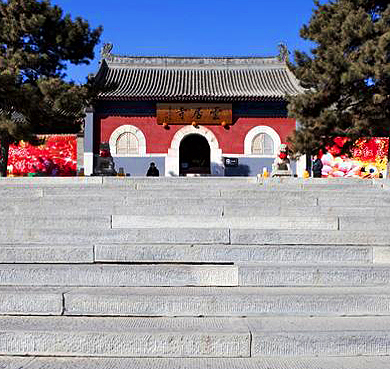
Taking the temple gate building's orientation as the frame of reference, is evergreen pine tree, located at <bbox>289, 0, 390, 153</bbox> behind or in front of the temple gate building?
in front

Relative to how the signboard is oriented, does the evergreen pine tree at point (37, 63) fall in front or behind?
in front

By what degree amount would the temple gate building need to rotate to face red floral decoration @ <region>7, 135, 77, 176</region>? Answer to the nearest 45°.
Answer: approximately 90° to its right

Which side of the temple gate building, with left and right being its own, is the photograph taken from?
front

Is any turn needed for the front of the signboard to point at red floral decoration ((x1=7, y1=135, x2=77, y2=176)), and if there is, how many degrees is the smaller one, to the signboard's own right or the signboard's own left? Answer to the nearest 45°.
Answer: approximately 90° to the signboard's own right

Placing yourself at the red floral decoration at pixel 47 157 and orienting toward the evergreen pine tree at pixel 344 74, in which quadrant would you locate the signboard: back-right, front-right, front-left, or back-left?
front-left

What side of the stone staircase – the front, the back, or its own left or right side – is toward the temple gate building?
back

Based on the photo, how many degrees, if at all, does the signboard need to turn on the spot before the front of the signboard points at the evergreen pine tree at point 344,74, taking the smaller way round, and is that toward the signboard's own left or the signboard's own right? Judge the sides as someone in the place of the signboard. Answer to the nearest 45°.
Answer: approximately 45° to the signboard's own left

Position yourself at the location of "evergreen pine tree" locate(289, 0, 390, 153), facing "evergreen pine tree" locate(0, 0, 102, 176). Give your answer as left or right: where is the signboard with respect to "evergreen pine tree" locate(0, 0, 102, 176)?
right

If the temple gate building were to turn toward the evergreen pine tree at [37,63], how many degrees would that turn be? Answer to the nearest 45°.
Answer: approximately 45° to its right

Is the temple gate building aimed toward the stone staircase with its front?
yes

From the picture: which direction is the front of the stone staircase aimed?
toward the camera

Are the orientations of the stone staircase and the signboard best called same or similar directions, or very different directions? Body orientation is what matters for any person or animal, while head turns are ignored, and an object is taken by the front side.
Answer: same or similar directions

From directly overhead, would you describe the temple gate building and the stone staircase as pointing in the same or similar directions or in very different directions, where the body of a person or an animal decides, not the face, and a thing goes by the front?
same or similar directions
